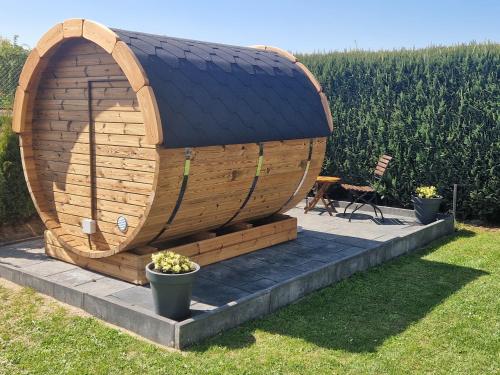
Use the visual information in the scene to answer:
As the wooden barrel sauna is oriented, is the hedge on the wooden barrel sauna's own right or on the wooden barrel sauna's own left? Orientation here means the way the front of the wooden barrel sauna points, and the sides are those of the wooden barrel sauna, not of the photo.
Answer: on the wooden barrel sauna's own left
